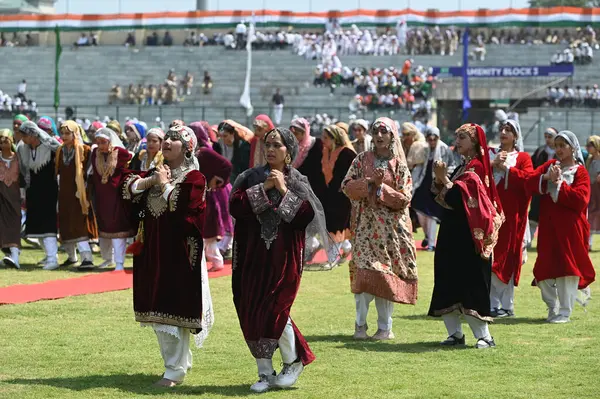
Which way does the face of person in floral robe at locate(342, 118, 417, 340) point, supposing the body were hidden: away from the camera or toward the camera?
toward the camera

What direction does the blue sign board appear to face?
toward the camera

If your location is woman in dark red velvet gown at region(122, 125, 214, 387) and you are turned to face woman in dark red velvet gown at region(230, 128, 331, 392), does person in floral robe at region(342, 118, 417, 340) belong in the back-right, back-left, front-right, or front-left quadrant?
front-left

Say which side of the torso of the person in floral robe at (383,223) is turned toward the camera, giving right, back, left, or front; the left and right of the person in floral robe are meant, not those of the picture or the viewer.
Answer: front

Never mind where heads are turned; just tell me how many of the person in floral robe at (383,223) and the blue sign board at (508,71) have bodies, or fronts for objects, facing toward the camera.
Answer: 2

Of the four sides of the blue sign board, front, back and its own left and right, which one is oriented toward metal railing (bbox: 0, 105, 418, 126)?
right

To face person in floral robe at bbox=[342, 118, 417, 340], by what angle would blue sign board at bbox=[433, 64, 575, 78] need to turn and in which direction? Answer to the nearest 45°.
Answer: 0° — it already faces them

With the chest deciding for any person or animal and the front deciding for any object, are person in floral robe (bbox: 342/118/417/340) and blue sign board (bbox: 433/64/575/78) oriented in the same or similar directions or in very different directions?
same or similar directions
